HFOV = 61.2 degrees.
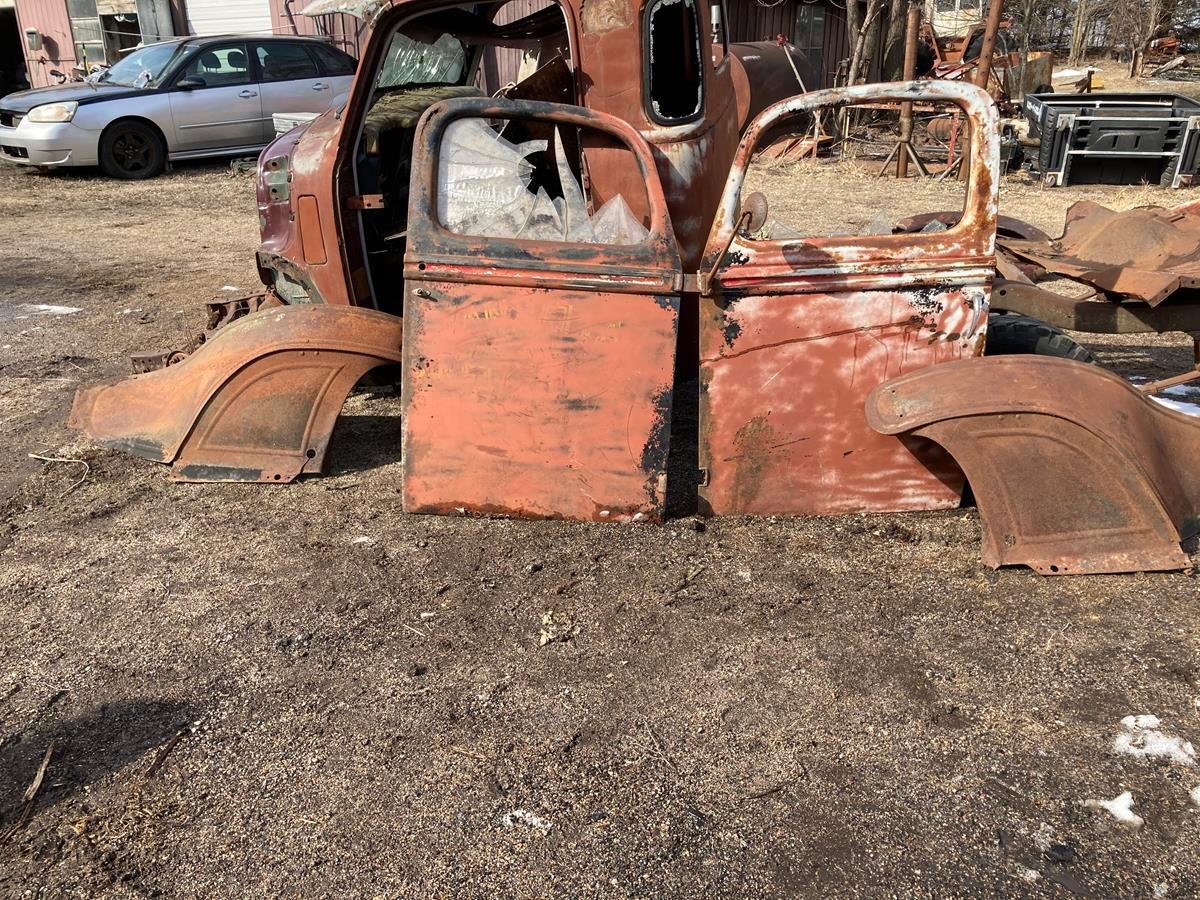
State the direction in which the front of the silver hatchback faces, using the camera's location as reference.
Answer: facing the viewer and to the left of the viewer

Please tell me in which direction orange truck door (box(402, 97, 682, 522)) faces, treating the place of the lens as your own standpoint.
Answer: facing the viewer

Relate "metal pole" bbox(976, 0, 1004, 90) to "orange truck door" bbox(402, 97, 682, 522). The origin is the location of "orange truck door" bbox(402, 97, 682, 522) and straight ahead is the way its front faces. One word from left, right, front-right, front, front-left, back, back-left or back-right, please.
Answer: back-left

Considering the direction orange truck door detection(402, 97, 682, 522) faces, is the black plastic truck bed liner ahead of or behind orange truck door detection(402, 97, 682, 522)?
behind

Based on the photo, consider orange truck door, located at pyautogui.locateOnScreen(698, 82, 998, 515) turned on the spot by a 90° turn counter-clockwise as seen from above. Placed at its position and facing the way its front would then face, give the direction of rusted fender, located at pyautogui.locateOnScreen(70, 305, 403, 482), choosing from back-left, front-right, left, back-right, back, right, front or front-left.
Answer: back

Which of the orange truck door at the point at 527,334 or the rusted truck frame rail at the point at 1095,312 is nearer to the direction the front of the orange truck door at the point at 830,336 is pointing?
the orange truck door

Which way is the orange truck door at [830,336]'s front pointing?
toward the camera

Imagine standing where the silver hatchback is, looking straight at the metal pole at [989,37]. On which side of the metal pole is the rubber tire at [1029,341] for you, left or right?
right

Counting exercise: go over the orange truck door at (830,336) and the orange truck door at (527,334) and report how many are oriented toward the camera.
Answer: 2

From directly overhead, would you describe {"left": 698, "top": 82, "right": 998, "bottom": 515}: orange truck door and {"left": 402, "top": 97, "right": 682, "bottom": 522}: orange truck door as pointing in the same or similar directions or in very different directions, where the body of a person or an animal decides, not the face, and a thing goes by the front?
same or similar directions
